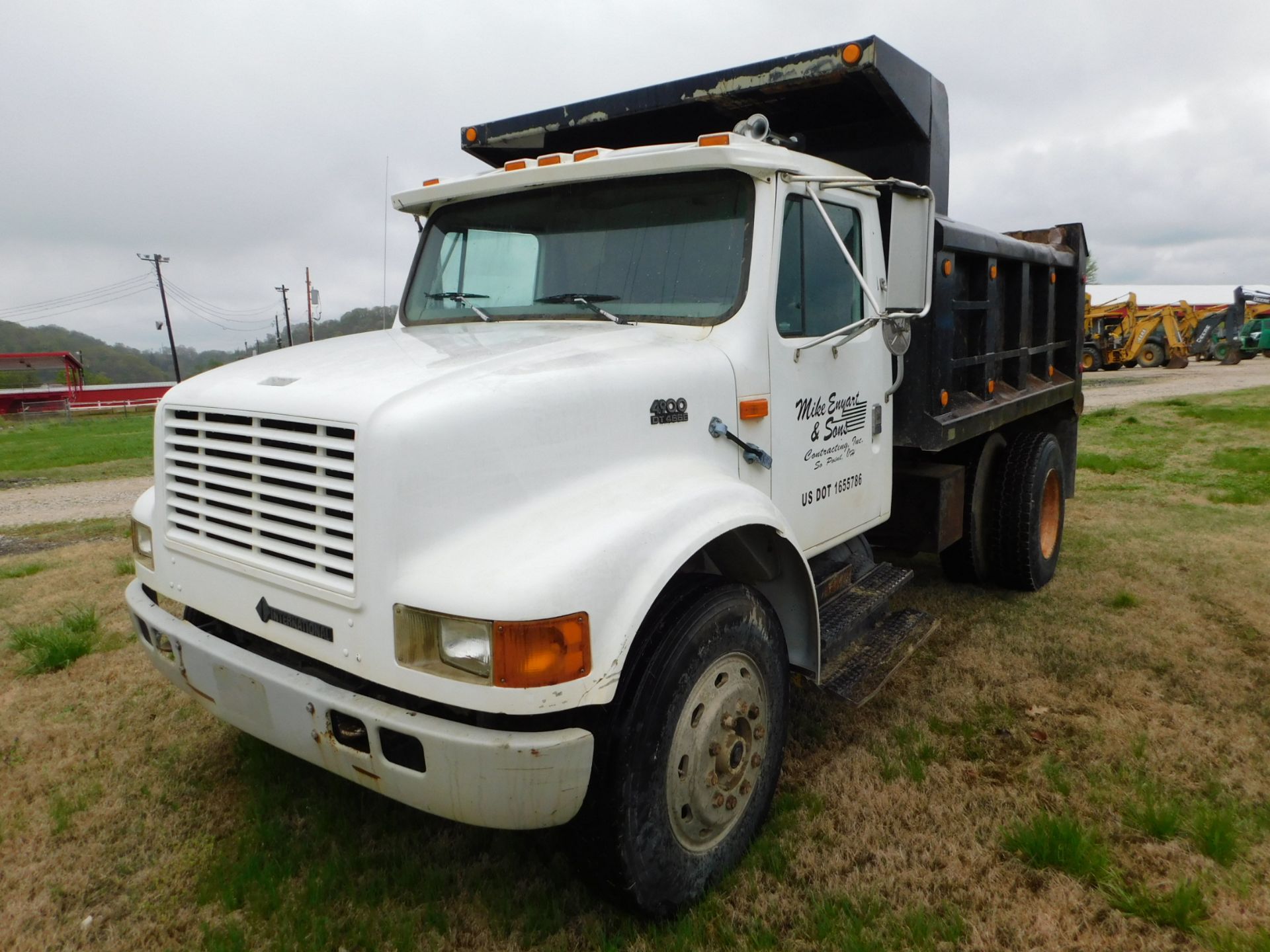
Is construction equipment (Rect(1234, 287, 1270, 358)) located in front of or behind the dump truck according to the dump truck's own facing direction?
behind

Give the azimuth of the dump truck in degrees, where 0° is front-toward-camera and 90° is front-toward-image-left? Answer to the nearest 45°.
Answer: approximately 45°

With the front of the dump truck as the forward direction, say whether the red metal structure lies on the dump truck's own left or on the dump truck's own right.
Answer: on the dump truck's own right

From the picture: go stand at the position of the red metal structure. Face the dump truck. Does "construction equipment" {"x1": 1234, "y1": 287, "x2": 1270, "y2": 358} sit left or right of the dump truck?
left
